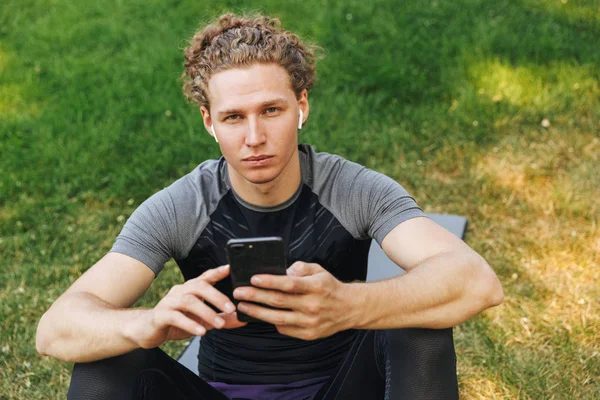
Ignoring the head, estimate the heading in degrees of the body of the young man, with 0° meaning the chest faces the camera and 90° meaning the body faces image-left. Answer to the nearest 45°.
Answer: approximately 0°
